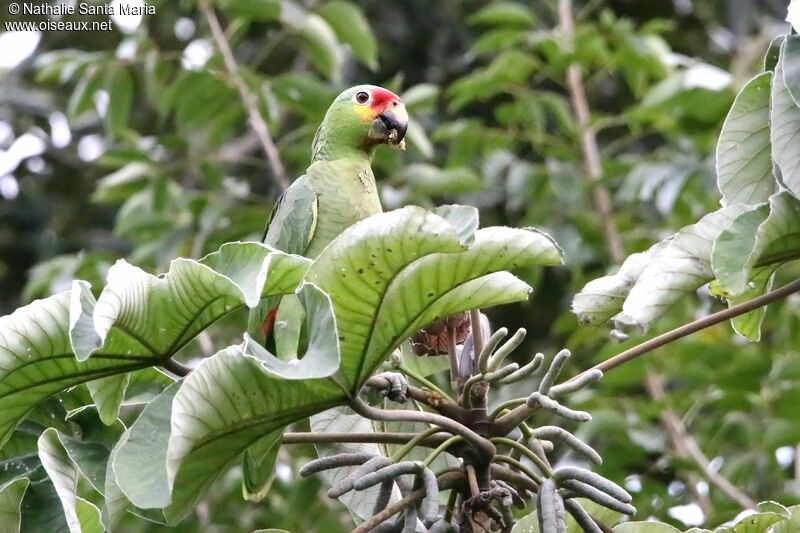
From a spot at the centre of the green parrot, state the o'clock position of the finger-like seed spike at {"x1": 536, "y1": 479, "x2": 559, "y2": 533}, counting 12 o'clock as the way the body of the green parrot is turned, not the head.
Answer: The finger-like seed spike is roughly at 1 o'clock from the green parrot.

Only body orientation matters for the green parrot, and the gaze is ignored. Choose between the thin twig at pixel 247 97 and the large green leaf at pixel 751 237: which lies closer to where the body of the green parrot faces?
the large green leaf

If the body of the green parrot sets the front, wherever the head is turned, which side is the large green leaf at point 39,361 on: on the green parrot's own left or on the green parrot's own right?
on the green parrot's own right

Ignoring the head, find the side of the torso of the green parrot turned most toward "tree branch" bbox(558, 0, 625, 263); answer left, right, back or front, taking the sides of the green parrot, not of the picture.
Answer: left

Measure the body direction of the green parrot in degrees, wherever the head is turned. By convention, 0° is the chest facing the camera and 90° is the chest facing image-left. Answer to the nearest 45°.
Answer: approximately 315°
